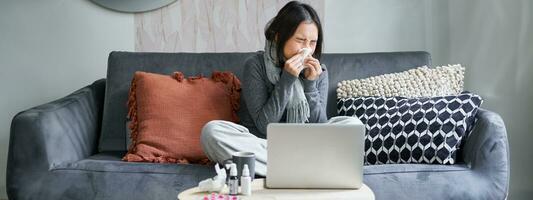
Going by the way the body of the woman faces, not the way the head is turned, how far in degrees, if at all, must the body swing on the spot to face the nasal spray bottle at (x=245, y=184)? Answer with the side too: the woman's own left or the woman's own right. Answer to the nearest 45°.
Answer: approximately 45° to the woman's own right

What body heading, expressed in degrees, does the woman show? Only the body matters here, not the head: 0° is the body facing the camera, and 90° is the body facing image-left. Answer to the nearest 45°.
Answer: approximately 315°

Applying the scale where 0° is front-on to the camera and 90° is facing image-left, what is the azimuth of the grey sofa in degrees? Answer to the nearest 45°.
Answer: approximately 0°

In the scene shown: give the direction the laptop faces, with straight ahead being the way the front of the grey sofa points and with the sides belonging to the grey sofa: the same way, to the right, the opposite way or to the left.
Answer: the opposite way

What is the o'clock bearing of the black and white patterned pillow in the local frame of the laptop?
The black and white patterned pillow is roughly at 1 o'clock from the laptop.

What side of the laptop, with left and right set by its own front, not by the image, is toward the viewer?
back

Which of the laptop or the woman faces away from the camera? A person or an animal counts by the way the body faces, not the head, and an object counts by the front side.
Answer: the laptop

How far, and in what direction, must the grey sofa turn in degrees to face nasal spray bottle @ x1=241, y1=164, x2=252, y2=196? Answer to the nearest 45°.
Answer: approximately 45° to its left
